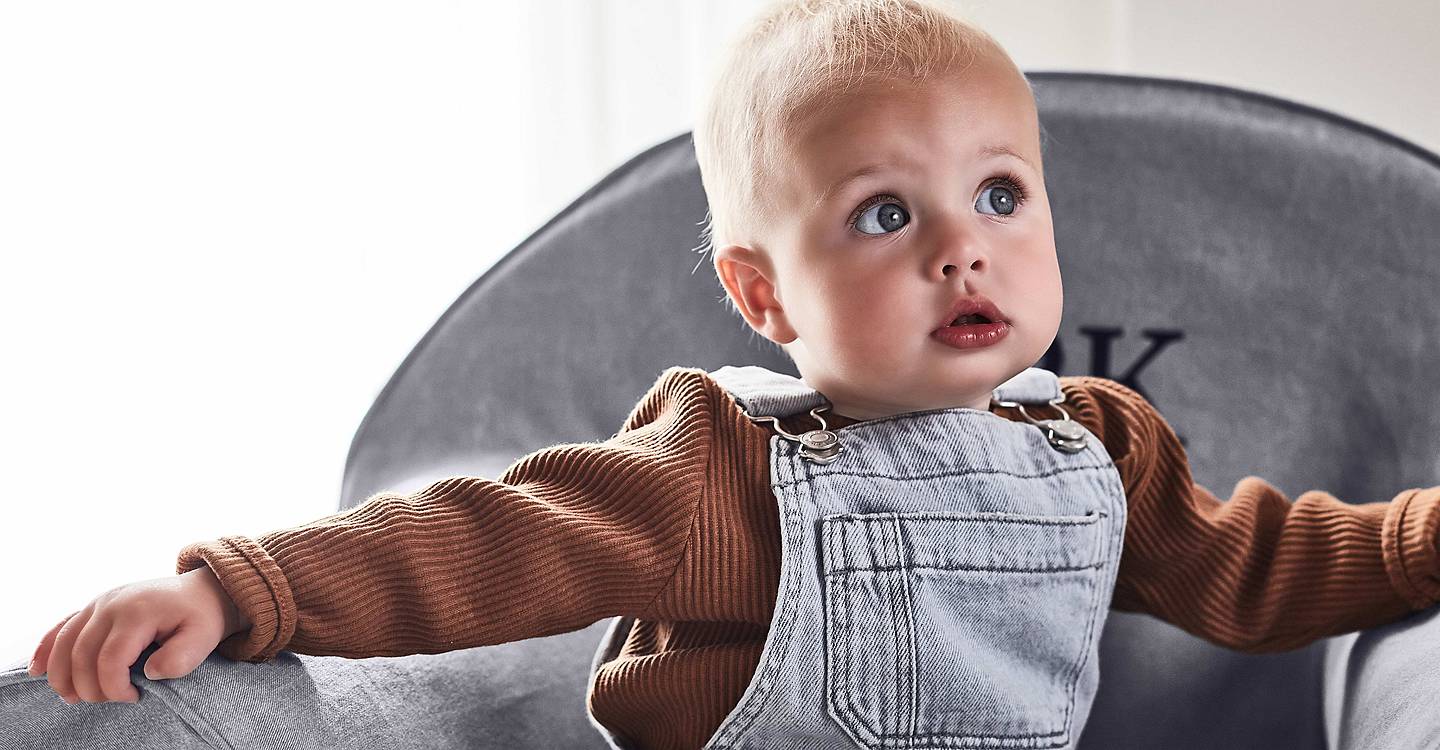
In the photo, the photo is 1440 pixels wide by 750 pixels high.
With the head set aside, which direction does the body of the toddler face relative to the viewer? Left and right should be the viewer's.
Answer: facing the viewer and to the right of the viewer
